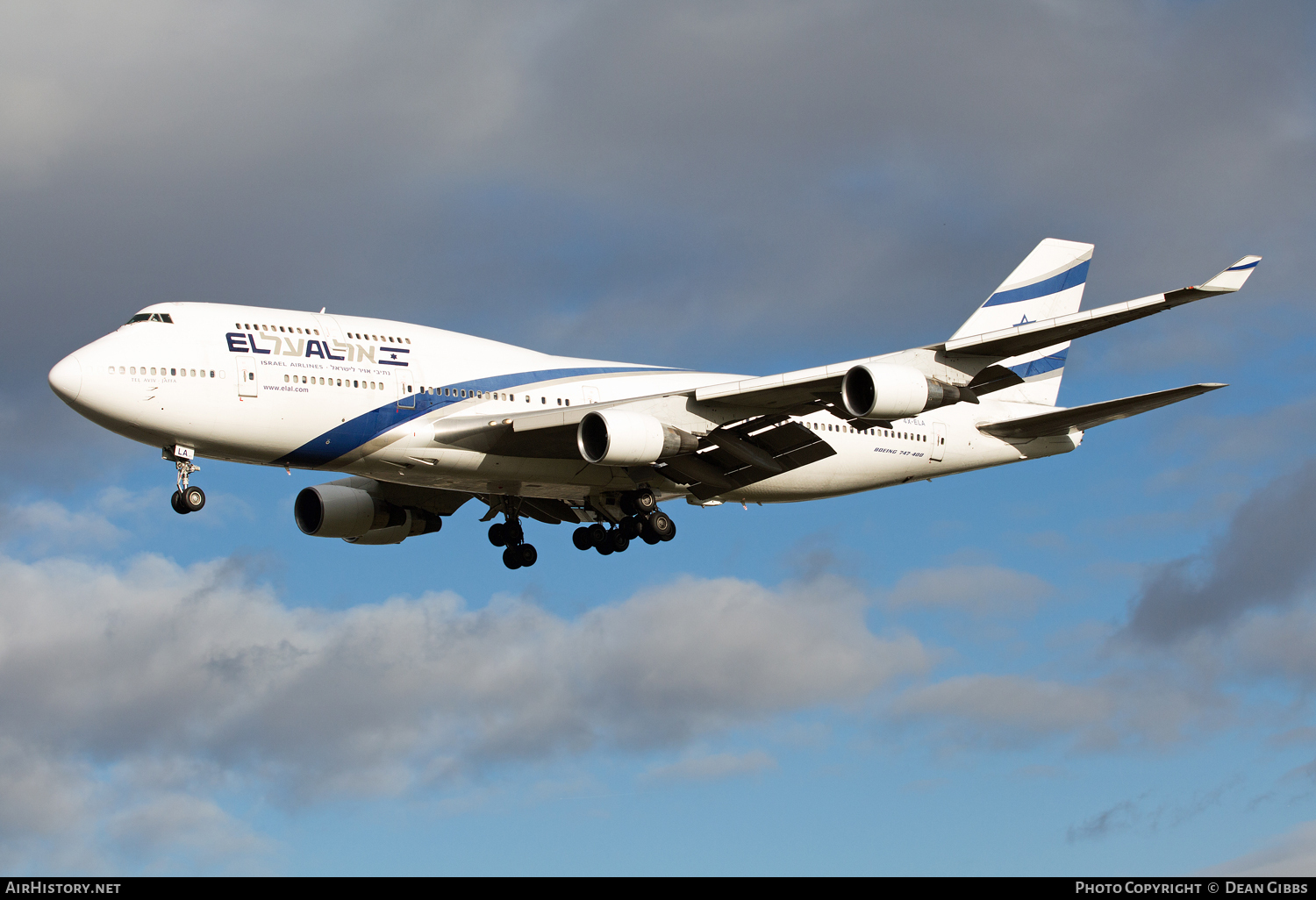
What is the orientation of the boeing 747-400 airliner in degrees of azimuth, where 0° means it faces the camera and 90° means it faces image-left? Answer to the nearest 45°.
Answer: approximately 45°
